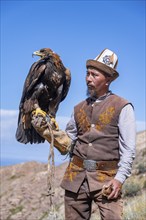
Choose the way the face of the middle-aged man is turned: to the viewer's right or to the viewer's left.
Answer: to the viewer's left

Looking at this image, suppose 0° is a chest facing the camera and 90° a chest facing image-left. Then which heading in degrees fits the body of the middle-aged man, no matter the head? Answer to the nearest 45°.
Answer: approximately 45°
